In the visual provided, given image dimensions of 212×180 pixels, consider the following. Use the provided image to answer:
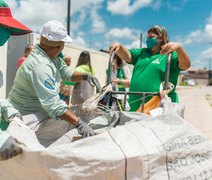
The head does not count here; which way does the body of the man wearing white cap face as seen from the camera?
to the viewer's right

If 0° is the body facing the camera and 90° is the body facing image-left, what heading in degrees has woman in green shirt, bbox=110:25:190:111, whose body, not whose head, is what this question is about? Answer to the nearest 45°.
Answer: approximately 45°

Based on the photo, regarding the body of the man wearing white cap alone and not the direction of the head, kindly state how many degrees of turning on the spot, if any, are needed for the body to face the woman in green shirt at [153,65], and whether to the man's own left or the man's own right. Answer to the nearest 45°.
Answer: approximately 45° to the man's own left

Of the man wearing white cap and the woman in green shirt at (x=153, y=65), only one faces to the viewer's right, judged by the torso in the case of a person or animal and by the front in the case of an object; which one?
the man wearing white cap

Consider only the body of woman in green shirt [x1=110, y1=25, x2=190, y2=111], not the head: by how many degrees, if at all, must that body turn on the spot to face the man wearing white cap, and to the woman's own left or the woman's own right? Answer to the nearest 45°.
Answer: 0° — they already face them

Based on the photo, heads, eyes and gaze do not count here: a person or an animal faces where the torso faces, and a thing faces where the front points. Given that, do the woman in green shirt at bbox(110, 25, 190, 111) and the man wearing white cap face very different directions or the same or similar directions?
very different directions

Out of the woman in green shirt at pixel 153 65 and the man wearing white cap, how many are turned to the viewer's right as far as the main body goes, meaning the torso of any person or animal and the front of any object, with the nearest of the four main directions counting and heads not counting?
1
